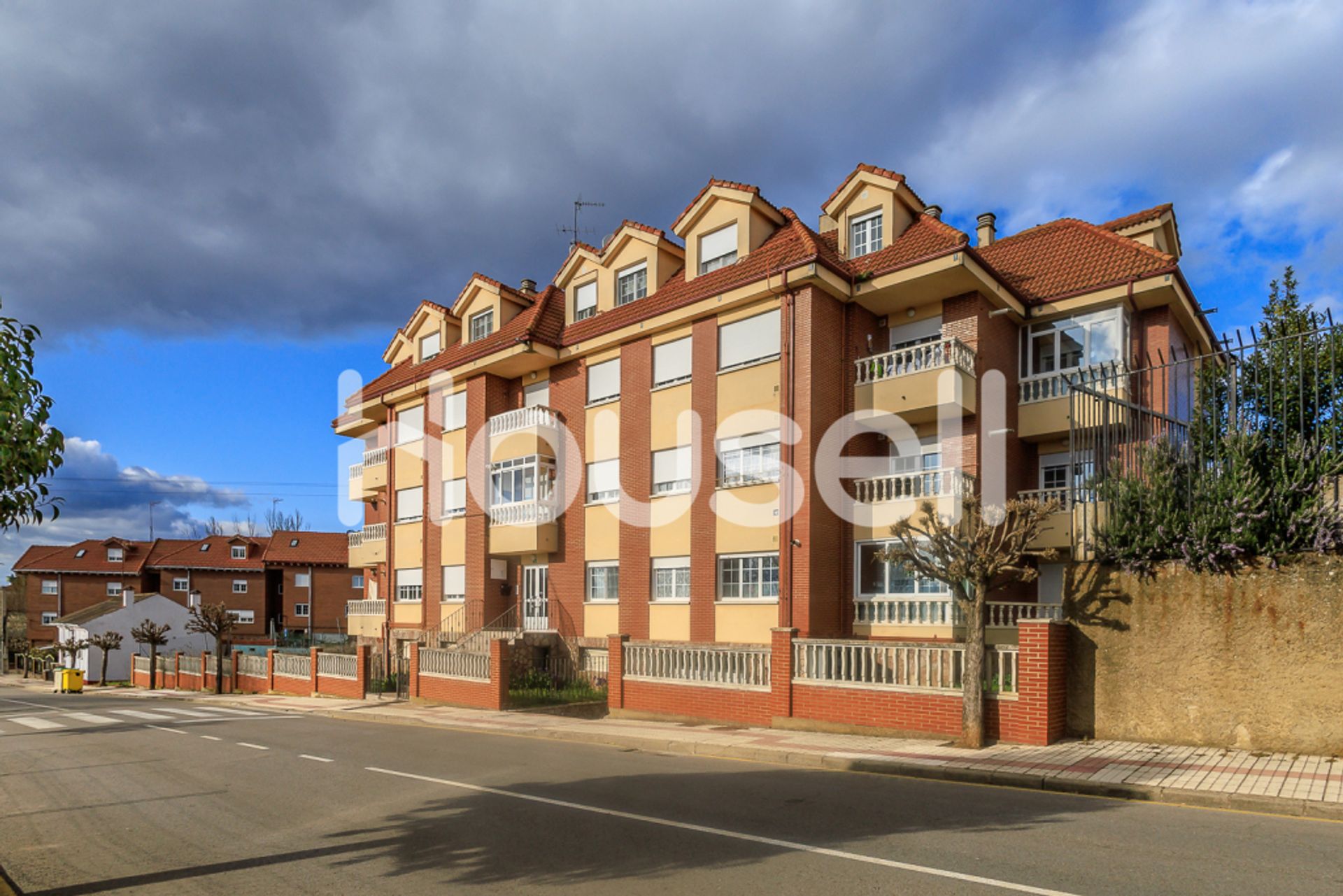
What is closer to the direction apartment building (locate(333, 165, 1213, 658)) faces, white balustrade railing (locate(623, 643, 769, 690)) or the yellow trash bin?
the white balustrade railing

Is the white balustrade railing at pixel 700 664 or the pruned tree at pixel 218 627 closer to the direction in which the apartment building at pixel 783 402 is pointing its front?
the white balustrade railing

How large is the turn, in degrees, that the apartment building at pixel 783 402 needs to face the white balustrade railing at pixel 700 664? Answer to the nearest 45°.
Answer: approximately 45° to its left

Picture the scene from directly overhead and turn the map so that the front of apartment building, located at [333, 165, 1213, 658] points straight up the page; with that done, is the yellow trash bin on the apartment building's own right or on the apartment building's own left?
on the apartment building's own right

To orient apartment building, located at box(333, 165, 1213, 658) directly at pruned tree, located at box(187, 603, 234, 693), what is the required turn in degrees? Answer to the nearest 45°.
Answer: approximately 90° to its right

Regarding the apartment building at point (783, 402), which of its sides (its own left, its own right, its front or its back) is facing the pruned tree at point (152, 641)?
right

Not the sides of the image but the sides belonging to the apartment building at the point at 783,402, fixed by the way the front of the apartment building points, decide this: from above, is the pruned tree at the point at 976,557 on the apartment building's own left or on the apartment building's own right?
on the apartment building's own left

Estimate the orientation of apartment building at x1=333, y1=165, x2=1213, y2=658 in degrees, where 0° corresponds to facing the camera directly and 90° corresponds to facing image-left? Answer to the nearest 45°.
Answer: approximately 45°

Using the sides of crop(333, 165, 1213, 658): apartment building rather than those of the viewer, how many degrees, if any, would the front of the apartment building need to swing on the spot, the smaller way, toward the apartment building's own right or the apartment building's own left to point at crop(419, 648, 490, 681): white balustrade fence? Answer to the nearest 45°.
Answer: approximately 45° to the apartment building's own right
